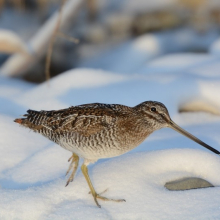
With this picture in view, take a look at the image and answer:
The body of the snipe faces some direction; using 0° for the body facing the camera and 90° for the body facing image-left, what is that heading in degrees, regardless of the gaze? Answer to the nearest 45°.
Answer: approximately 270°

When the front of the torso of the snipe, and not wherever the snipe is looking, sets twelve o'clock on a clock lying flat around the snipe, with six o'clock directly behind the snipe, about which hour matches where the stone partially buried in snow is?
The stone partially buried in snow is roughly at 12 o'clock from the snipe.
